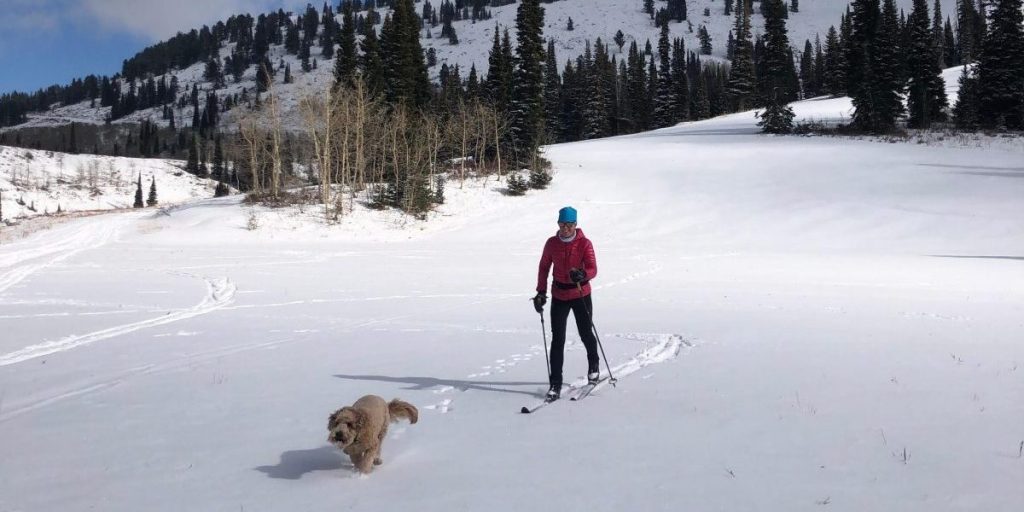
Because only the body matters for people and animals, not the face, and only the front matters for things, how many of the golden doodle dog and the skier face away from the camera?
0

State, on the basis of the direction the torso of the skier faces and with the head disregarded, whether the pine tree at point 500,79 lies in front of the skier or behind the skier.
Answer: behind

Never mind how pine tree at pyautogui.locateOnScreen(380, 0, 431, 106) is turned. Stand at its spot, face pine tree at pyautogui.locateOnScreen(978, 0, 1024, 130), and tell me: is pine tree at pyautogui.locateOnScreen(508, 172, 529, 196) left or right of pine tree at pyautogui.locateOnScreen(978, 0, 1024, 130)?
right

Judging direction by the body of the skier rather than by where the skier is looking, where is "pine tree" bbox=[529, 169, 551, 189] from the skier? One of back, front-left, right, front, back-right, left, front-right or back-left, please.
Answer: back

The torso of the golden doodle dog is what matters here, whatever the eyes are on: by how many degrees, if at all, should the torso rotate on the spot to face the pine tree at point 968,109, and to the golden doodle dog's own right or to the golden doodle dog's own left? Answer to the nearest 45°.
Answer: approximately 180°

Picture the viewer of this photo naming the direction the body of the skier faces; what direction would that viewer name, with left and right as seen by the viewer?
facing the viewer

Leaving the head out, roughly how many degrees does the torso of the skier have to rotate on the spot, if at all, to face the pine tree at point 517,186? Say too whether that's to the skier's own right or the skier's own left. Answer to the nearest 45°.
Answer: approximately 180°

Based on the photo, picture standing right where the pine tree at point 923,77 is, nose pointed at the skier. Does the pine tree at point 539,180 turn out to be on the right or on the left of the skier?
right

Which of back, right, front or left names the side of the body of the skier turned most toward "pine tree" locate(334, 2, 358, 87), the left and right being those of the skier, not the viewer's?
back
